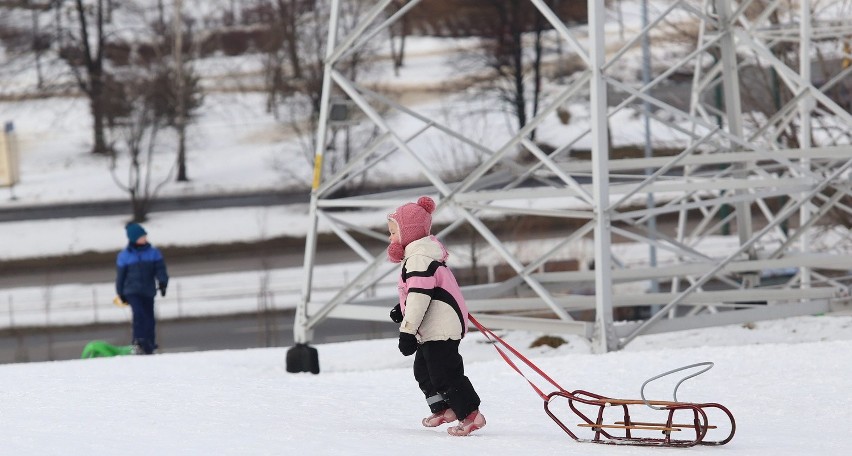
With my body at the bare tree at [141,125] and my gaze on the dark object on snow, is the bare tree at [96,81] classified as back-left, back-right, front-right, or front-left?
back-right

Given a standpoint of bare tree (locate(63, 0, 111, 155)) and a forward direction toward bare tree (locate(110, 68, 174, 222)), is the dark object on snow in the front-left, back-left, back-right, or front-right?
front-right

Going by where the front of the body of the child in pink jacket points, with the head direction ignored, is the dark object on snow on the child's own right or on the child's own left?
on the child's own right

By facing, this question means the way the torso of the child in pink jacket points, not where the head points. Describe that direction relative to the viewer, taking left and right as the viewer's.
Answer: facing to the left of the viewer
